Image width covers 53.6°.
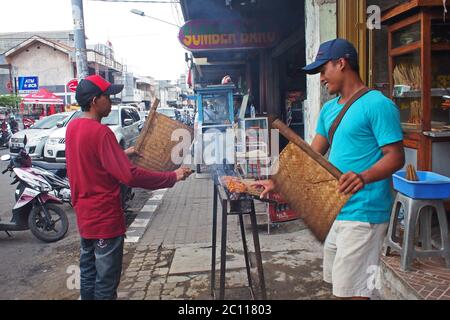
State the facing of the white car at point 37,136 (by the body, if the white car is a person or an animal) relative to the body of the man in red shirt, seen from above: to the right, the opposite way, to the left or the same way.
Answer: the opposite way

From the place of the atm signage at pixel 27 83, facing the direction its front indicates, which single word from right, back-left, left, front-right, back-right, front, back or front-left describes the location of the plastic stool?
front

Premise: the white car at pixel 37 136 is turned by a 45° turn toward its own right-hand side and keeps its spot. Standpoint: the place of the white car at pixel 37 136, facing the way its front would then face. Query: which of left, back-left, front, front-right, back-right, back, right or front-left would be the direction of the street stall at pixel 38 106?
right

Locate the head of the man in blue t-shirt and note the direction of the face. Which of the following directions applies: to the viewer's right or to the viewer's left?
to the viewer's left

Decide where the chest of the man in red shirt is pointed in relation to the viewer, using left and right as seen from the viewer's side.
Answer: facing away from the viewer and to the right of the viewer

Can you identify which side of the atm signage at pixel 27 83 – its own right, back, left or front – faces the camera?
front

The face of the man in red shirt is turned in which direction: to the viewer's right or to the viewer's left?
to the viewer's right

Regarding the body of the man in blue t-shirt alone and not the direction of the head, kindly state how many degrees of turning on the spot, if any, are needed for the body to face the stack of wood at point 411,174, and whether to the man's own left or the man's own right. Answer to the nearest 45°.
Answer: approximately 135° to the man's own right

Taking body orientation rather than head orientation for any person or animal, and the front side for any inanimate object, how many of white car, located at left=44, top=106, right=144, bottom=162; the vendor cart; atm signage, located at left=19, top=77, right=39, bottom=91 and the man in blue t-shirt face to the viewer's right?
0

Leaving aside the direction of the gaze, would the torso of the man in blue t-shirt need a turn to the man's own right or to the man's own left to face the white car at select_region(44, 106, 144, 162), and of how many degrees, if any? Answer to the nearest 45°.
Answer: approximately 90° to the man's own right
